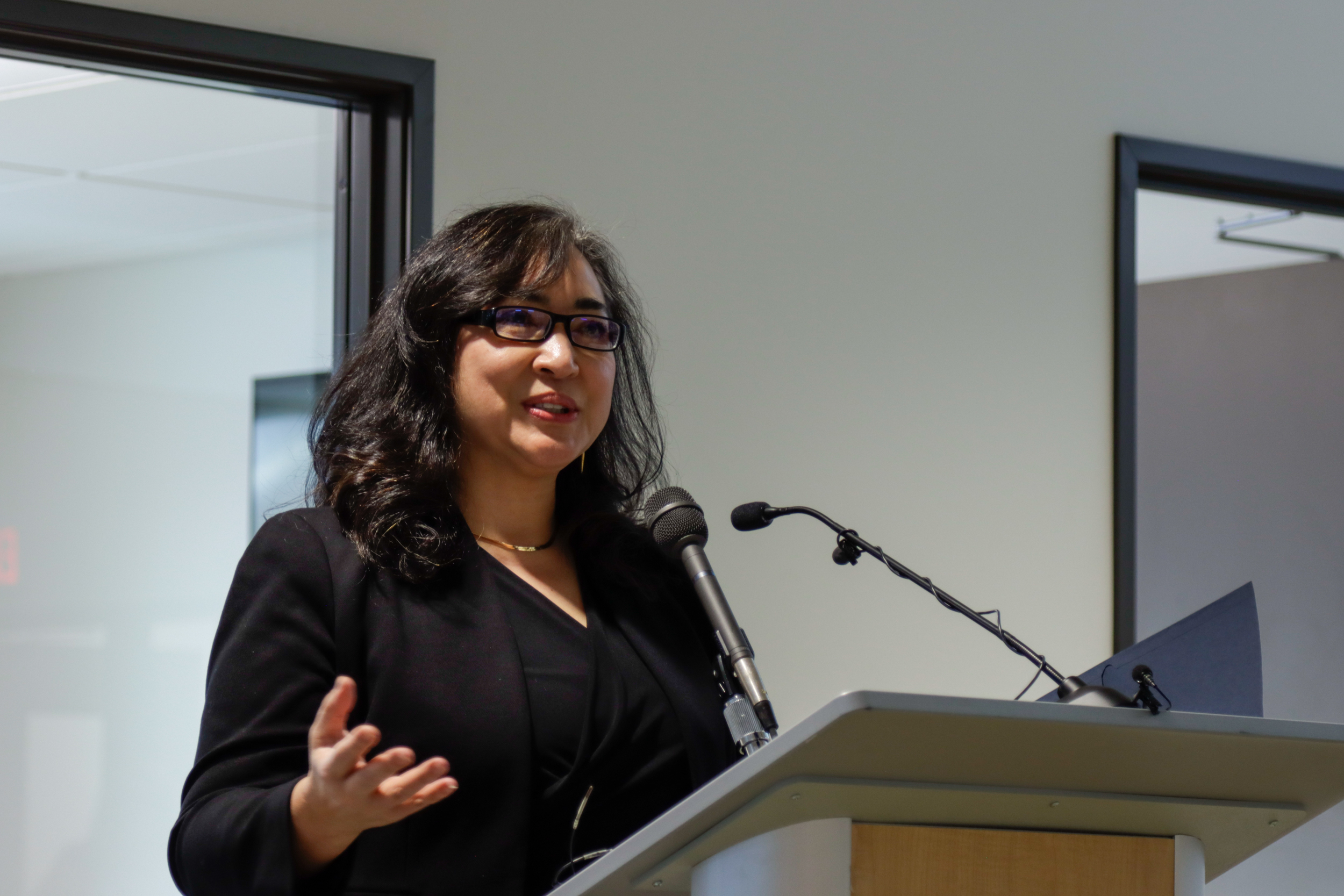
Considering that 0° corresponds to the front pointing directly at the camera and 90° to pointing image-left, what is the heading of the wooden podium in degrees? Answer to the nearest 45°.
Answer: approximately 315°

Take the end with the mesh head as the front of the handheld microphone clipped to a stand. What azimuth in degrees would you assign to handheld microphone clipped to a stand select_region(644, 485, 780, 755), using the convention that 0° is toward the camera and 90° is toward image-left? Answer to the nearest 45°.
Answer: approximately 90°

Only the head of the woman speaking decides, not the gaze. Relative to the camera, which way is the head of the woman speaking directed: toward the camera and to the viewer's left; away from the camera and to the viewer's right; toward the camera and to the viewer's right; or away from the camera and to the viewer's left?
toward the camera and to the viewer's right

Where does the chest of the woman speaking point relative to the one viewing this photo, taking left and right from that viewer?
facing the viewer and to the right of the viewer

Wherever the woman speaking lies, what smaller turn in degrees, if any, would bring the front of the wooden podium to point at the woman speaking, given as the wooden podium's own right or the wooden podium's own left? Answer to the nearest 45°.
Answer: approximately 180°
